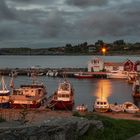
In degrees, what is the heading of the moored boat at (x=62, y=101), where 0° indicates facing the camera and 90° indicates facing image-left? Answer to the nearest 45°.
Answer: approximately 0°

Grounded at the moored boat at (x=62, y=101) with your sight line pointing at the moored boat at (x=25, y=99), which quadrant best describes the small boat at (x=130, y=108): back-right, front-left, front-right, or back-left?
back-left

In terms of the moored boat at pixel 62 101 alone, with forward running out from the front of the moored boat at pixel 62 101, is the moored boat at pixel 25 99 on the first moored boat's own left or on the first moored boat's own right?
on the first moored boat's own right

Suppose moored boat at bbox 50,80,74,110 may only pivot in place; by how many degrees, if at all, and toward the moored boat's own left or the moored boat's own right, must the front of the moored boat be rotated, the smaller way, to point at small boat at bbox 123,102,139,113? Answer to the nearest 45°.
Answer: approximately 45° to the moored boat's own left
